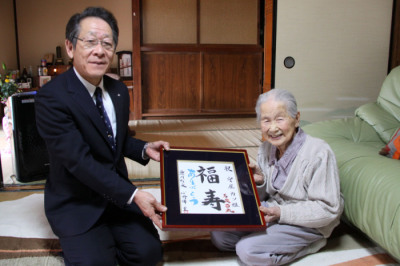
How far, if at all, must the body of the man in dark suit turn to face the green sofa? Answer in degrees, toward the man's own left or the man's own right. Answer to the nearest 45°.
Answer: approximately 45° to the man's own left

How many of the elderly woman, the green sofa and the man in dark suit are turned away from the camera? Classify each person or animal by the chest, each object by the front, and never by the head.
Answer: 0

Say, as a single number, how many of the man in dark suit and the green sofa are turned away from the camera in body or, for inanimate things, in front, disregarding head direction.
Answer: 0

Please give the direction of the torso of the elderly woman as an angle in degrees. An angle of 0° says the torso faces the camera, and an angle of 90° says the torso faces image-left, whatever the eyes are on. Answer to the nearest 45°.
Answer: approximately 45°

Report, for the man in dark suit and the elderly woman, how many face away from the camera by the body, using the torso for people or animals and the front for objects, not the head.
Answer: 0

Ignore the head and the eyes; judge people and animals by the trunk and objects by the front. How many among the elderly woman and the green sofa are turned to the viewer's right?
0

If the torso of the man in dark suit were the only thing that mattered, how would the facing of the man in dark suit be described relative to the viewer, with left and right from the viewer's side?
facing the viewer and to the right of the viewer

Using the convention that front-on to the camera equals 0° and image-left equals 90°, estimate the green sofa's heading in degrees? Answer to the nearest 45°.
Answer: approximately 45°

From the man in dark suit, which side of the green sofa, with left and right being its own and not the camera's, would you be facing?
front
